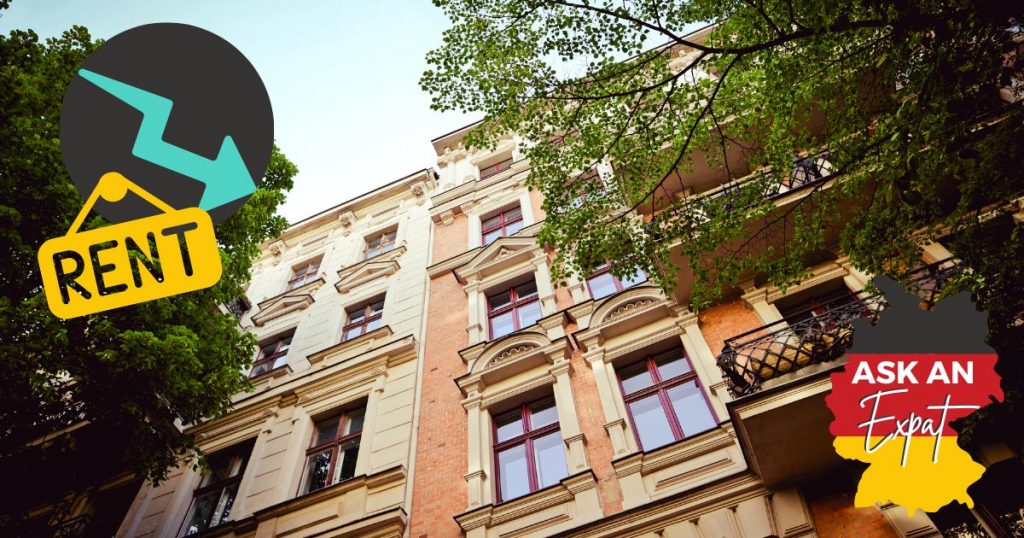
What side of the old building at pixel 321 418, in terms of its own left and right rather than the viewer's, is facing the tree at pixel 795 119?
left

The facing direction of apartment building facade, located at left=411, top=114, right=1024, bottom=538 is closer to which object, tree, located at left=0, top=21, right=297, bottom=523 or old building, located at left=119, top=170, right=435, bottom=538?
the tree

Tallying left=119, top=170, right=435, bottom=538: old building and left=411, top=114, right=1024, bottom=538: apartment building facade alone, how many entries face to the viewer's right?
0

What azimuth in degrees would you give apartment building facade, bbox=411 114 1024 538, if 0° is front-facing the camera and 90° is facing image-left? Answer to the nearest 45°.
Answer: approximately 45°

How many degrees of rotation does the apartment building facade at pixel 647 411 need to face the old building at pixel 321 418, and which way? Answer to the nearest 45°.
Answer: approximately 45° to its right

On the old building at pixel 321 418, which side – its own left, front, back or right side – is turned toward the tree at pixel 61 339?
front
